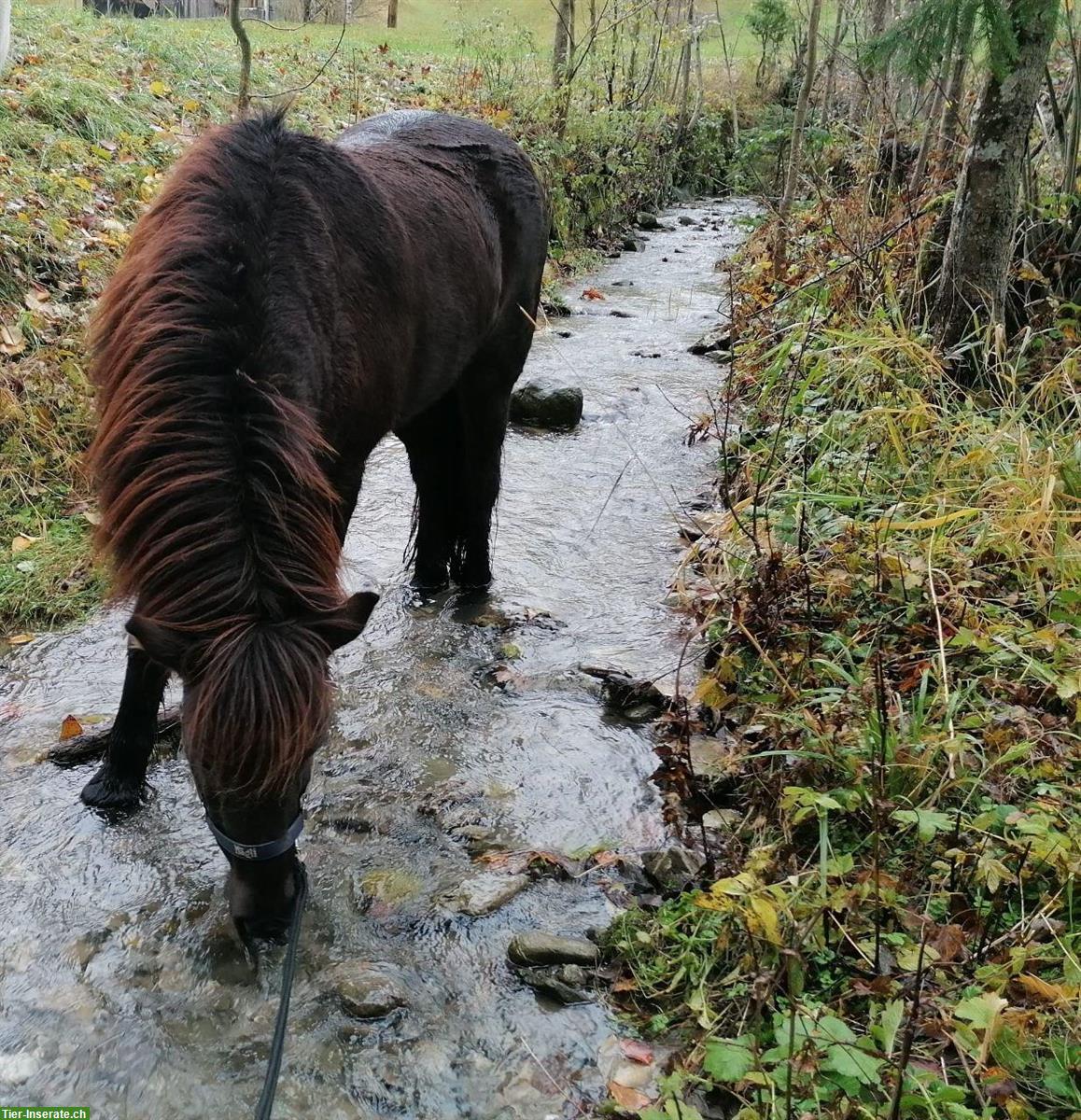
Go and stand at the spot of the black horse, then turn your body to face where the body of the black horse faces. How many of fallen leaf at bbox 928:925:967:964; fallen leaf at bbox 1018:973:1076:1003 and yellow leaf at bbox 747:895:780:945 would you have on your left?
3

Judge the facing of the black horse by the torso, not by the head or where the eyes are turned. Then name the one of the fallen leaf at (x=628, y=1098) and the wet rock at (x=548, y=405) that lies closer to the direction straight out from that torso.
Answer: the fallen leaf

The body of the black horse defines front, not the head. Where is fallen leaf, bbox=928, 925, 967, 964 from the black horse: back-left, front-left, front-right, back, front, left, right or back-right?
left

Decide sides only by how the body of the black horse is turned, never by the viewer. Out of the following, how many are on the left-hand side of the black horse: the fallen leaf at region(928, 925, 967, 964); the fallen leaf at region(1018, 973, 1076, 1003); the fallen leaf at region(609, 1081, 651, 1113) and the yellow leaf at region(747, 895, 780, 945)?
4

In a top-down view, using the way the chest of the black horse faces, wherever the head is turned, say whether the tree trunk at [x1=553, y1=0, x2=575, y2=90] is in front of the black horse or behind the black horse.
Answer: behind

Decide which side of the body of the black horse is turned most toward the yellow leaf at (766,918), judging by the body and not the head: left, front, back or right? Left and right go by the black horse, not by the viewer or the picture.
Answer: left

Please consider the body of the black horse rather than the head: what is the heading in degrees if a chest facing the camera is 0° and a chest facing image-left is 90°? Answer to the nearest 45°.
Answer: approximately 45°

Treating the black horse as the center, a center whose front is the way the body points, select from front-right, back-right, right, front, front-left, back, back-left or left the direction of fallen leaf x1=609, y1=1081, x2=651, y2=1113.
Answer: left
